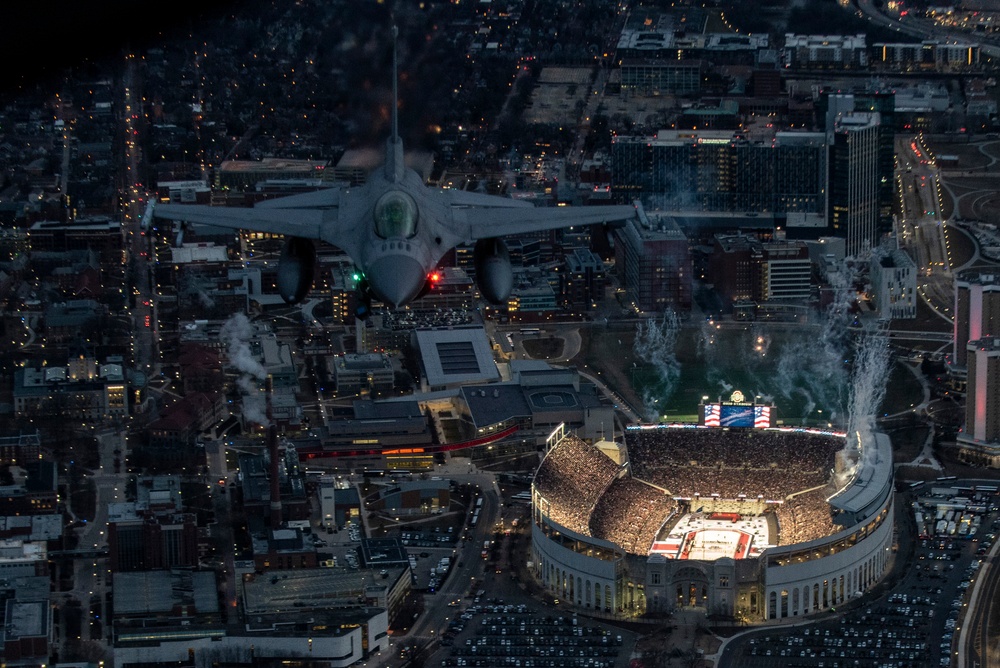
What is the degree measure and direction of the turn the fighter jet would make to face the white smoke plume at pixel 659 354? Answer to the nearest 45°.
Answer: approximately 180°

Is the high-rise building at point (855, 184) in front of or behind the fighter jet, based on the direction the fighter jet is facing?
behind

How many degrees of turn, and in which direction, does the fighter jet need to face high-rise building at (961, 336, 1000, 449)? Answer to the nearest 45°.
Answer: approximately 135° to its left

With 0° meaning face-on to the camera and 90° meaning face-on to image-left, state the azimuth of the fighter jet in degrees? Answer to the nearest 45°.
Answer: approximately 0°
